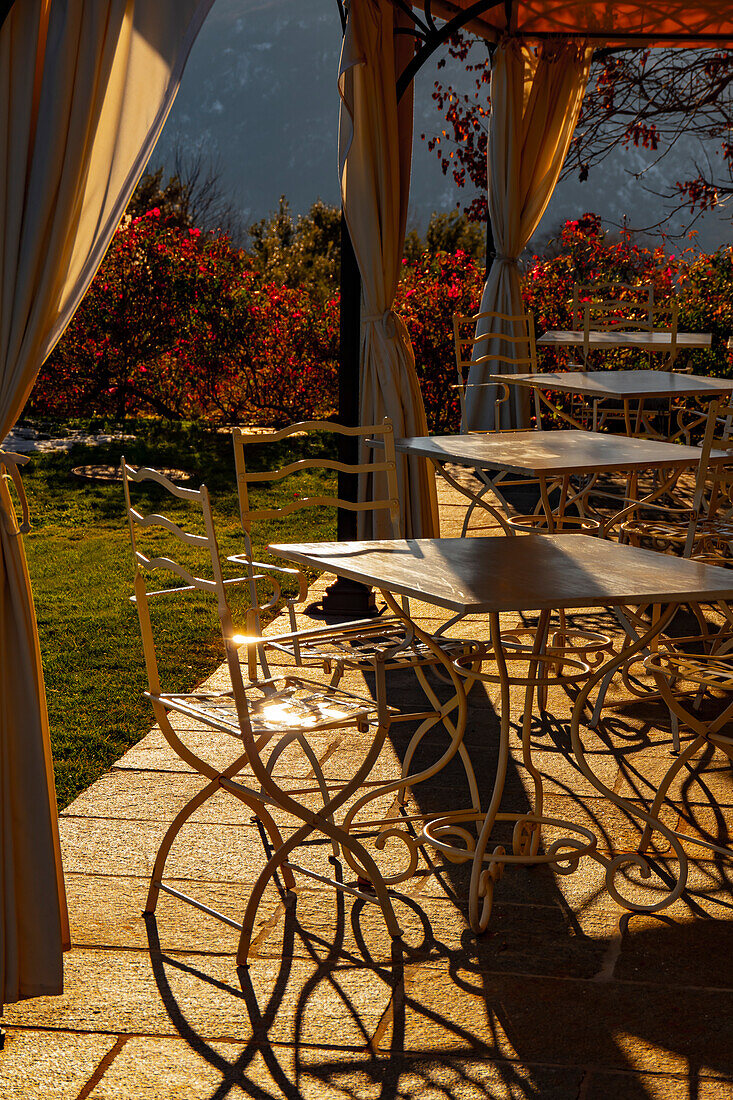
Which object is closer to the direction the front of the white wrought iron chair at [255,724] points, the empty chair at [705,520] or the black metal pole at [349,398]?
the empty chair

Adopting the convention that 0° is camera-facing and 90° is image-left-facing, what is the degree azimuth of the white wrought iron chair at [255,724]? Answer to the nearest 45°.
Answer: approximately 225°

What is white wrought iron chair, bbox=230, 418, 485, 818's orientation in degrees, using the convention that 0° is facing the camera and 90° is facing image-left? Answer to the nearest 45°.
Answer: approximately 315°

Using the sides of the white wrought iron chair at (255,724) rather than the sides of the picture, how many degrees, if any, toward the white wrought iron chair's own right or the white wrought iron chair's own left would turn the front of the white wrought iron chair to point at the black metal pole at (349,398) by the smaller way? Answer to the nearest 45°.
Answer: approximately 45° to the white wrought iron chair's own left

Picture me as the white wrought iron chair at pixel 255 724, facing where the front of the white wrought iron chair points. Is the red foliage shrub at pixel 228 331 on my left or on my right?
on my left

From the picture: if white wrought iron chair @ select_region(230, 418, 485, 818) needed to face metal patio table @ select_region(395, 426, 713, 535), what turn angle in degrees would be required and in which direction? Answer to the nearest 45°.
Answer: approximately 90° to its left

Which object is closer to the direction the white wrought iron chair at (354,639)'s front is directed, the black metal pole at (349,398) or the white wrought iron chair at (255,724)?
the white wrought iron chair

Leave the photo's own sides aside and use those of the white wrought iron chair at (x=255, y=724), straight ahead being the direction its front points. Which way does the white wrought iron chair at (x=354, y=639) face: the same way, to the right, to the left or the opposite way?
to the right
